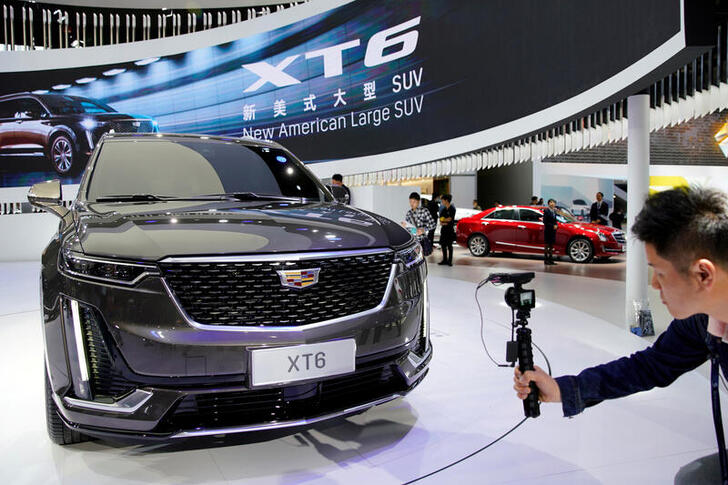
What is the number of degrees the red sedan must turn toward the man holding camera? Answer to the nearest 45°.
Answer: approximately 45° to its right

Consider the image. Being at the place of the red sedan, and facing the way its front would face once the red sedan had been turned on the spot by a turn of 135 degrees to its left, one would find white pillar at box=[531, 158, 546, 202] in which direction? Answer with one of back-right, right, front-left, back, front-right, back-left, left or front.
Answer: front

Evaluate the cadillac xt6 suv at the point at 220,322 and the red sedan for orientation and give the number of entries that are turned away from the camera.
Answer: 0

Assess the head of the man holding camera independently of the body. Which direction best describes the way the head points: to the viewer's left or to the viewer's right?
to the viewer's left

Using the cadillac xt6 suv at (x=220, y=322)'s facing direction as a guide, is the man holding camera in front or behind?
in front

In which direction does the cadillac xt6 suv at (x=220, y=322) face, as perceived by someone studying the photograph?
facing the viewer and to the right of the viewer

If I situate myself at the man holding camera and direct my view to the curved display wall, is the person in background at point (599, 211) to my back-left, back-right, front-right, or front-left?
front-right

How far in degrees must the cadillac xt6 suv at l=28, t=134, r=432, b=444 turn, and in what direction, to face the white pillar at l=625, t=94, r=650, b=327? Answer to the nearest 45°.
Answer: approximately 90° to its left

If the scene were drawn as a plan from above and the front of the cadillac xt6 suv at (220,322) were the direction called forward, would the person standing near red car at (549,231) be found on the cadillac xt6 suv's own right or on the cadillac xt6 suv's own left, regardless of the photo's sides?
on the cadillac xt6 suv's own left
